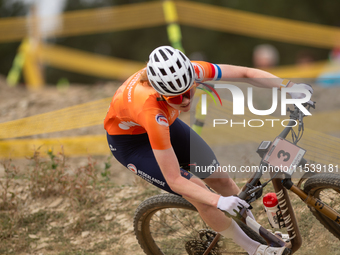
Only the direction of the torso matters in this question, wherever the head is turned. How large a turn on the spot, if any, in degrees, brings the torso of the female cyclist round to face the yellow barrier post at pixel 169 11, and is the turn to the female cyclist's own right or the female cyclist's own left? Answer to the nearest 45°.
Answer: approximately 135° to the female cyclist's own left

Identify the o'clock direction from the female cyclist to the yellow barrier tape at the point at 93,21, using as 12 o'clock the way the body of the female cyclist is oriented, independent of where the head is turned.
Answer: The yellow barrier tape is roughly at 7 o'clock from the female cyclist.

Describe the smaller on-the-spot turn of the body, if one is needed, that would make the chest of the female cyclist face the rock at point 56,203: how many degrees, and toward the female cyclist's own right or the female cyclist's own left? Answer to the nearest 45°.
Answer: approximately 180°

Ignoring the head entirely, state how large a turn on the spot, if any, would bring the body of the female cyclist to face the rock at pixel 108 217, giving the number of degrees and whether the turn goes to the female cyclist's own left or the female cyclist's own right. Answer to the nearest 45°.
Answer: approximately 180°

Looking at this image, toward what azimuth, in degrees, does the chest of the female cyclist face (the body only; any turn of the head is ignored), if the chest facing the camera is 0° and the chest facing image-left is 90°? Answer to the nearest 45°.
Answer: approximately 315°

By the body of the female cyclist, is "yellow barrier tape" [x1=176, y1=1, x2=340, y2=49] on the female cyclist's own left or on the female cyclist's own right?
on the female cyclist's own left
